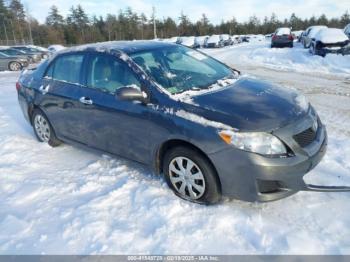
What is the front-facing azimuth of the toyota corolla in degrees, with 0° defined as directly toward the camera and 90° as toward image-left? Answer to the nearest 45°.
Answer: approximately 315°

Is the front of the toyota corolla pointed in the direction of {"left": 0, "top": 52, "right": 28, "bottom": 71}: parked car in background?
no

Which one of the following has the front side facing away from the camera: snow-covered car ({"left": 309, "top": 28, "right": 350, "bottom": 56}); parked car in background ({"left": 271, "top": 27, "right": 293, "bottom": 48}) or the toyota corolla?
the parked car in background

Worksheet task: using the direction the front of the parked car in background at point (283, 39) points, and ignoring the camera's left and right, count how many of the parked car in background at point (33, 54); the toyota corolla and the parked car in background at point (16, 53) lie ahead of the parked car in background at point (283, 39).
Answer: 0

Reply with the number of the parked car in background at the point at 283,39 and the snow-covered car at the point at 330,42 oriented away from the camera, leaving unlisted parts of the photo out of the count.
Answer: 1

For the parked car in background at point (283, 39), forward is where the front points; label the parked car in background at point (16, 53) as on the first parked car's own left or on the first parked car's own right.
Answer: on the first parked car's own left

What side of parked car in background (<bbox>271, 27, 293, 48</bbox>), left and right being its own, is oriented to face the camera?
back

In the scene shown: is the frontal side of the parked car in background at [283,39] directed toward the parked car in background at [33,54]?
no

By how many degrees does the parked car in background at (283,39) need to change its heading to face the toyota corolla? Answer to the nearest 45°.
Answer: approximately 180°

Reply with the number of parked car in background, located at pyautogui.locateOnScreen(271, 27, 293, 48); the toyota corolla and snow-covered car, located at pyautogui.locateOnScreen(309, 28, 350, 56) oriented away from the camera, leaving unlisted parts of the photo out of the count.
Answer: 1

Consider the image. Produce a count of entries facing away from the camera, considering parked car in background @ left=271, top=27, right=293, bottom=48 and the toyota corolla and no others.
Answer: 1

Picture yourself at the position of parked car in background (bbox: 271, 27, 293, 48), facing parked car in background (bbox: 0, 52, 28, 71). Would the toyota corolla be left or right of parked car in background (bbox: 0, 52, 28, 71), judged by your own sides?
left
